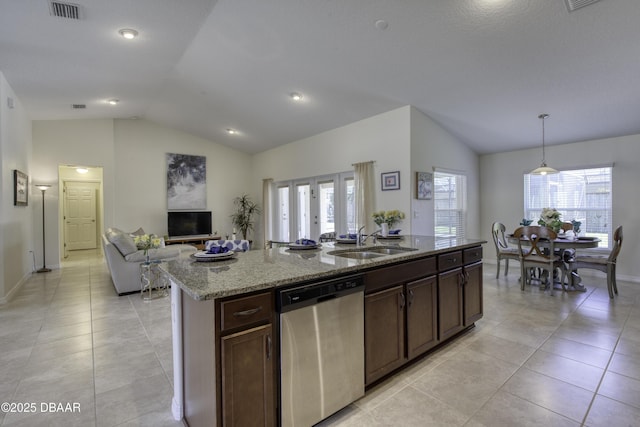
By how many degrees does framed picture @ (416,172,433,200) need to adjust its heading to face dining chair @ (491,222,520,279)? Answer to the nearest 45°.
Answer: approximately 90° to its left

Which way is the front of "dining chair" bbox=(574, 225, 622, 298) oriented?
to the viewer's left
